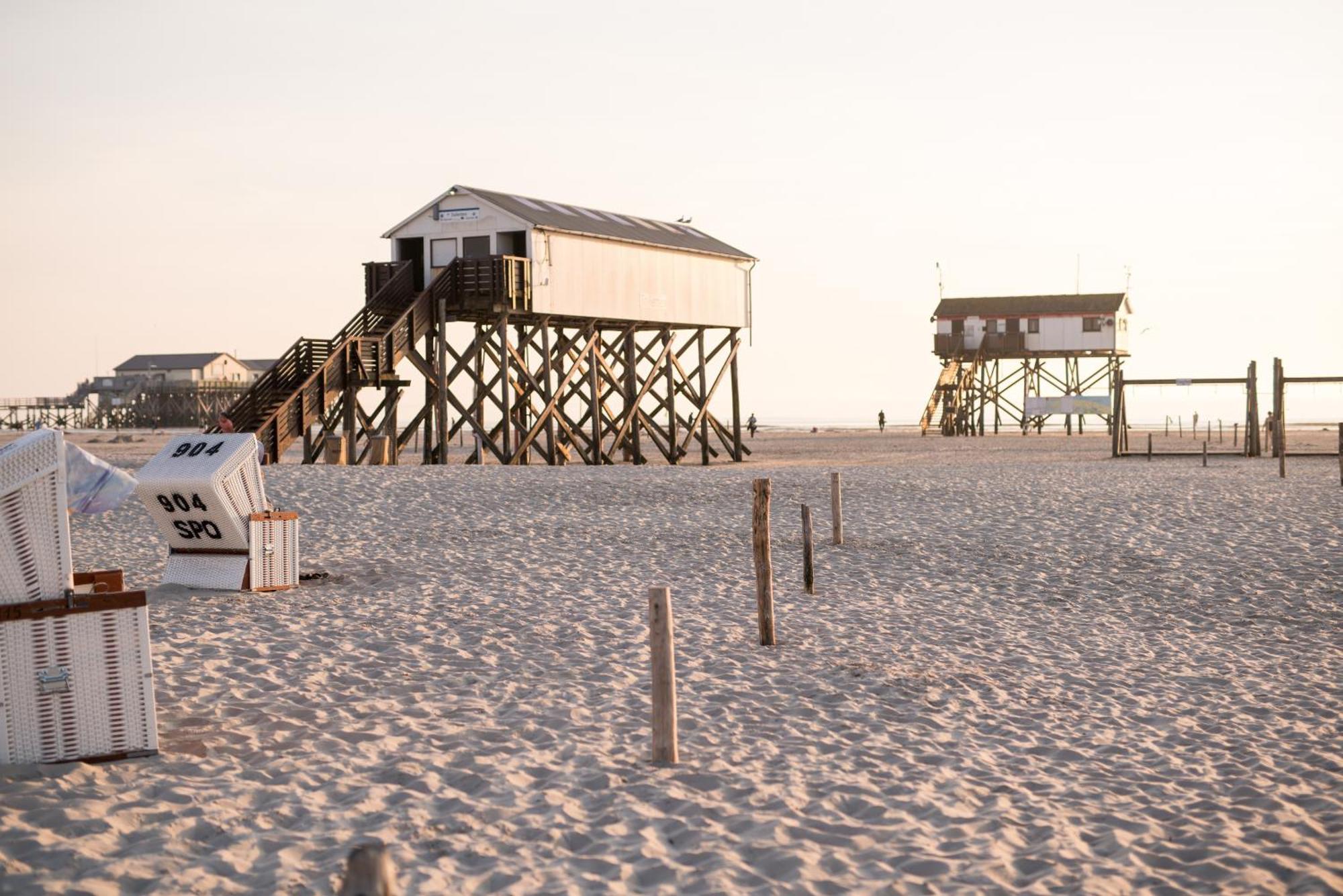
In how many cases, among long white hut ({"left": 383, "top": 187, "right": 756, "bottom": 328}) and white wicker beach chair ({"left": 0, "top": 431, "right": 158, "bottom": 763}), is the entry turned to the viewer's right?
1

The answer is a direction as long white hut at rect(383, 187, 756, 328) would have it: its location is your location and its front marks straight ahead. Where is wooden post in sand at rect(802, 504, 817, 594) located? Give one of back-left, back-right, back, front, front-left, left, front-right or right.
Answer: front-left

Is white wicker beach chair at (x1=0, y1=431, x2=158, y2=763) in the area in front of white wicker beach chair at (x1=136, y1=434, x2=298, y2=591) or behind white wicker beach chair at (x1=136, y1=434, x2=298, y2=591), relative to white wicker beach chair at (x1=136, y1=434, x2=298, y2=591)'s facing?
behind

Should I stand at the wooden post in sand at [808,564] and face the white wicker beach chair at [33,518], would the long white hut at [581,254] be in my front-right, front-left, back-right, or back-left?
back-right

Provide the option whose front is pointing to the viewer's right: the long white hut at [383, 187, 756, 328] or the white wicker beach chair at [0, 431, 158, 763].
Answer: the white wicker beach chair

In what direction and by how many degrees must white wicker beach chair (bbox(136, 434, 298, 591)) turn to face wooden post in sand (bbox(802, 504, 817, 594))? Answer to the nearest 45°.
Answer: approximately 45° to its right

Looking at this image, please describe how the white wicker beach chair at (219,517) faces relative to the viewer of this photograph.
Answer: facing away from the viewer and to the right of the viewer

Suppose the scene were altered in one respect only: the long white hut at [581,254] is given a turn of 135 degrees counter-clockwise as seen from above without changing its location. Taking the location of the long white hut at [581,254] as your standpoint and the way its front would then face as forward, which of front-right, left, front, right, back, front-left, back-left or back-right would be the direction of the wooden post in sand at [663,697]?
right

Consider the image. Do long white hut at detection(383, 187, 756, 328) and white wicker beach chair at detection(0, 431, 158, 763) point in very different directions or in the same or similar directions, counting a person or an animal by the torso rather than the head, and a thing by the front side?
very different directions

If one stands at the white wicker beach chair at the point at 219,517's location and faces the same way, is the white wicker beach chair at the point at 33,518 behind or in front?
behind

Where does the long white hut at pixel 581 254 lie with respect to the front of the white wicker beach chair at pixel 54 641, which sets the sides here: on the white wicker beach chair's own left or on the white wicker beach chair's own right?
on the white wicker beach chair's own left

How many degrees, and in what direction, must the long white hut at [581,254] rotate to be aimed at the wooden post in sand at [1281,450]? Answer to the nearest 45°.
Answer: approximately 135° to its left

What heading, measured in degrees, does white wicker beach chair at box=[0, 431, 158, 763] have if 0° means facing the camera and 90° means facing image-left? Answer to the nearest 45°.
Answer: approximately 270°

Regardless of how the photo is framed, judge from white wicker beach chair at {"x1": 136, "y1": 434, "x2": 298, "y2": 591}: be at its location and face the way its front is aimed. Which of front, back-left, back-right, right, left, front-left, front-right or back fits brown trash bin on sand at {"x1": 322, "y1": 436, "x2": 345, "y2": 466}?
front-left

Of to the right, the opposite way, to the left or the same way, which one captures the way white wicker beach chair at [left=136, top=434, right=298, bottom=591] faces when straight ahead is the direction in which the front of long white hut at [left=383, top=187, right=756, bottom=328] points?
the opposite way
